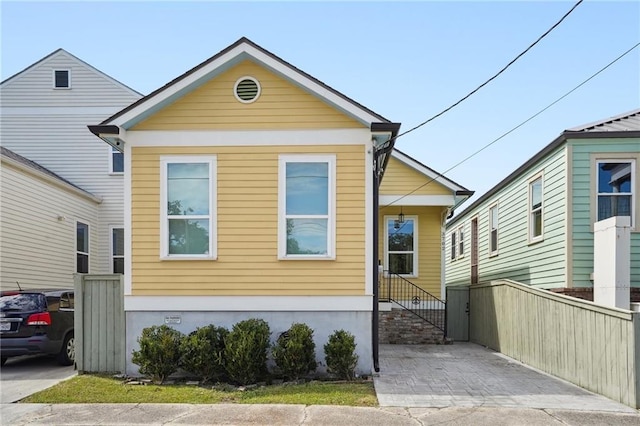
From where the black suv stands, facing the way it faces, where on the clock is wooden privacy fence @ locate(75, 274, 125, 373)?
The wooden privacy fence is roughly at 3 o'clock from the black suv.

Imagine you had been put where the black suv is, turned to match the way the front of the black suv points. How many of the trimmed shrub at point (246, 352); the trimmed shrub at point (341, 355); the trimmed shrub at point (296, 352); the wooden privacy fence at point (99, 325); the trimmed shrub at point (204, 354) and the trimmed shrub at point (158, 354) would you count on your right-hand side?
6

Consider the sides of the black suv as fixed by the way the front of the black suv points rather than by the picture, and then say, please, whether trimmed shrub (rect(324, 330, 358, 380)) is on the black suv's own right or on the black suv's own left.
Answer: on the black suv's own right

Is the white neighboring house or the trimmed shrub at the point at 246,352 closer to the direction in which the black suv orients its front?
the white neighboring house

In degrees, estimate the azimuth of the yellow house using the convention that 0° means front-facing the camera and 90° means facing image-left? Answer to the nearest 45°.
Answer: approximately 0°

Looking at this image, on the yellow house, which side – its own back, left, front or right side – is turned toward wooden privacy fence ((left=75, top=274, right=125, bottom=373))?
right

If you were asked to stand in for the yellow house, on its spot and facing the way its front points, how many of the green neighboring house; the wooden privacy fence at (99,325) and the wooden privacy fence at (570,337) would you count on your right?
1

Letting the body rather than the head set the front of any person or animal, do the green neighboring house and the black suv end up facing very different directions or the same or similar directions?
very different directions

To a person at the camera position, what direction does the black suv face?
facing away from the viewer and to the right of the viewer

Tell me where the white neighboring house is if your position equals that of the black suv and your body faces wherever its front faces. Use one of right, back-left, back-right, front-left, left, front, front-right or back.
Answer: front-left

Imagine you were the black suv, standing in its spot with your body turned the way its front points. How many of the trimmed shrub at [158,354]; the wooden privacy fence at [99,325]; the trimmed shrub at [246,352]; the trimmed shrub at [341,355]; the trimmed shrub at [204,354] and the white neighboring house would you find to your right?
5

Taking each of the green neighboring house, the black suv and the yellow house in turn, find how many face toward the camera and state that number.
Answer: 2

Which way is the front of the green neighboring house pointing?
toward the camera
